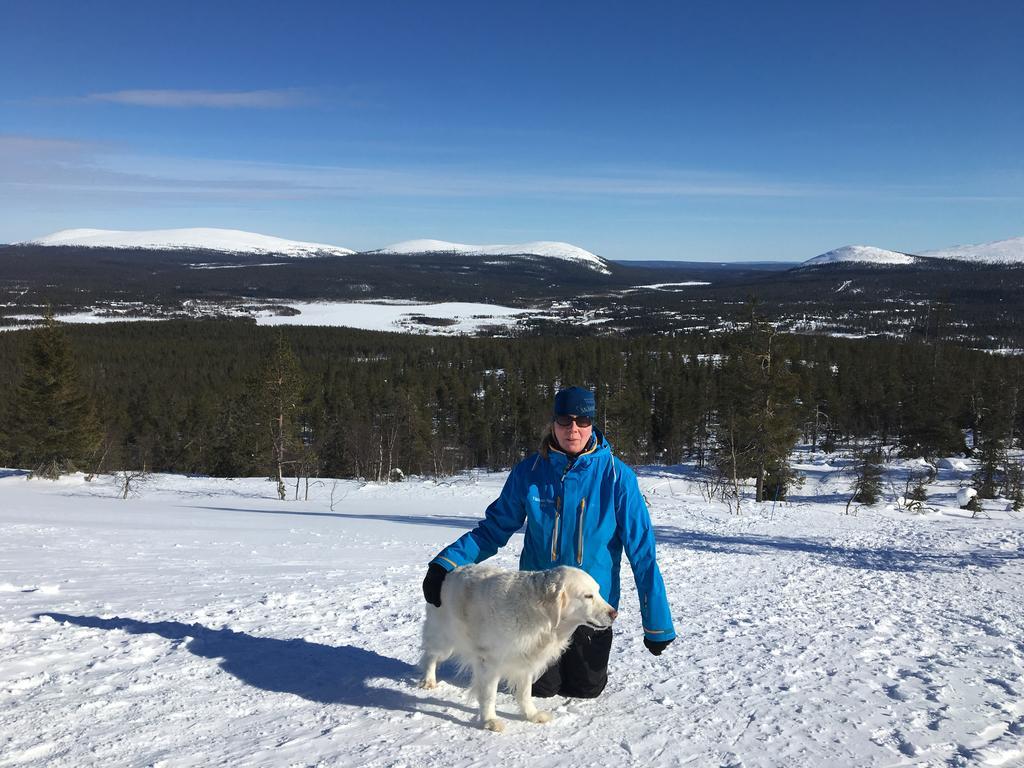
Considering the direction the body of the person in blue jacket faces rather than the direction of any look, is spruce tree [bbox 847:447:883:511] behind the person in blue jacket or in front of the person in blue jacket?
behind

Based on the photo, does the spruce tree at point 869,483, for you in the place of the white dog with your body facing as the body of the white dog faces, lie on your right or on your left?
on your left

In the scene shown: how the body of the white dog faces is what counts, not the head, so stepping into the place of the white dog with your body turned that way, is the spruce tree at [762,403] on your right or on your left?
on your left

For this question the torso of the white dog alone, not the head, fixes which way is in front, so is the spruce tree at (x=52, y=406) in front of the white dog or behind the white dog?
behind

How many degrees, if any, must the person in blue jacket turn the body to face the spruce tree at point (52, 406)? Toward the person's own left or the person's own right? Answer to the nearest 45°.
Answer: approximately 135° to the person's own right

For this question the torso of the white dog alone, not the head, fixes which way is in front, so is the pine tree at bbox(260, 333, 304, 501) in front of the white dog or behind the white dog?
behind
